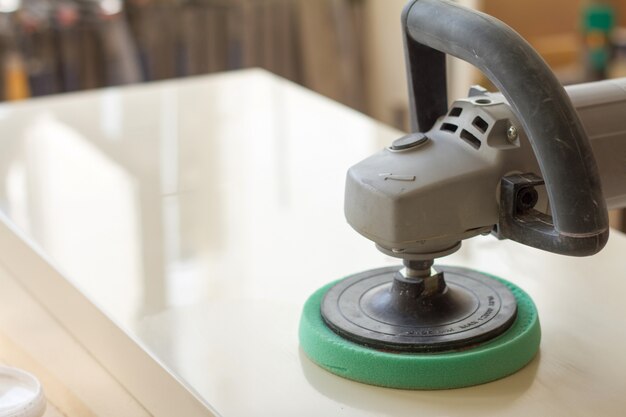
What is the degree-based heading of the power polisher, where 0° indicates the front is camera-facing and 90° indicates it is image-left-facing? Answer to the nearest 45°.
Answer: approximately 45°

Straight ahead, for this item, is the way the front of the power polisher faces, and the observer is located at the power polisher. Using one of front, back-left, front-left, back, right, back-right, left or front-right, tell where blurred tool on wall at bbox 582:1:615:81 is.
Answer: back-right
